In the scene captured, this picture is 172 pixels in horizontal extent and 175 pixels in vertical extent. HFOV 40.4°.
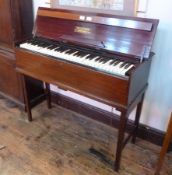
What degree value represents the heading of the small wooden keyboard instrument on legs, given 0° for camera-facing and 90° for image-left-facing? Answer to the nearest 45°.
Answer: approximately 45°
